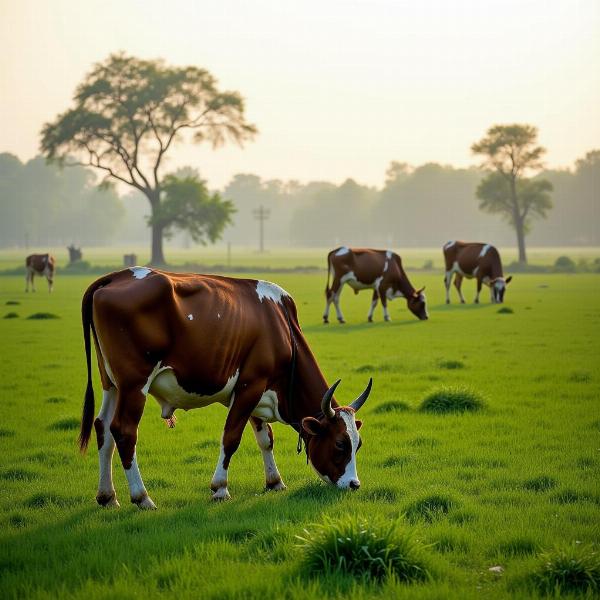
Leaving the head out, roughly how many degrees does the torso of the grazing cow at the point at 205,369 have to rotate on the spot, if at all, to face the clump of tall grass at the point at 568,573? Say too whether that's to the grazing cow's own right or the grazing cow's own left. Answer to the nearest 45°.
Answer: approximately 45° to the grazing cow's own right

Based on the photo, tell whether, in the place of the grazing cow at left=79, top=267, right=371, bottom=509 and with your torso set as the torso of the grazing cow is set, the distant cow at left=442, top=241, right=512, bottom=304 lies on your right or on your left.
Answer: on your left

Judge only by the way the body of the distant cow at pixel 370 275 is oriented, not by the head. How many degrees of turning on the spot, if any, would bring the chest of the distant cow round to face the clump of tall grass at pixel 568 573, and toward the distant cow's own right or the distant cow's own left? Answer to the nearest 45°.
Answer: approximately 90° to the distant cow's own right

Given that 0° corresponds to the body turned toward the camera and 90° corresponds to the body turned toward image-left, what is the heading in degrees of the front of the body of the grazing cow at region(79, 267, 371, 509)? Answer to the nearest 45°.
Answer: approximately 270°

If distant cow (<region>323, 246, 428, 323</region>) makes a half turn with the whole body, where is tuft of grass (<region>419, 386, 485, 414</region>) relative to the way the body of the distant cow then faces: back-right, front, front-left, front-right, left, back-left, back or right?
left

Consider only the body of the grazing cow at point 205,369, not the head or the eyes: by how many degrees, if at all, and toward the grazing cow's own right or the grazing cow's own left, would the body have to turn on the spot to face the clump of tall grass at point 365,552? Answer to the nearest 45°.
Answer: approximately 45° to the grazing cow's own right

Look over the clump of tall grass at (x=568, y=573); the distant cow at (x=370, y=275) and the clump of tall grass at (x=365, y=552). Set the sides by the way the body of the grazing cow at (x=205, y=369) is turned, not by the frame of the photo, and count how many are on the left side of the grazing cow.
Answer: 1

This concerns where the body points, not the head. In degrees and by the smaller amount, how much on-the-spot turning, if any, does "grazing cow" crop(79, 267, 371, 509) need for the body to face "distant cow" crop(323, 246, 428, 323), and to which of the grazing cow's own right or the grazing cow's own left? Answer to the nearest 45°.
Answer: approximately 90° to the grazing cow's own left

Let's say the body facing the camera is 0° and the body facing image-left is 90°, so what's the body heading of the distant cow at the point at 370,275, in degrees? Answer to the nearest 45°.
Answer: approximately 270°

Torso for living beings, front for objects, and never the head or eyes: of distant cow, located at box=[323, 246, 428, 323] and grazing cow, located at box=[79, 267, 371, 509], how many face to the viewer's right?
2

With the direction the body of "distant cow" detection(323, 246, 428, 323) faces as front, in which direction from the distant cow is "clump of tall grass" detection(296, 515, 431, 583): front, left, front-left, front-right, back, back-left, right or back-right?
right

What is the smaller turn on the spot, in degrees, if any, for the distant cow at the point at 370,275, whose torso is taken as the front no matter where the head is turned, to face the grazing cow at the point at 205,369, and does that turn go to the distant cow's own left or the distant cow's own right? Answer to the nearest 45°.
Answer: approximately 90° to the distant cow's own right

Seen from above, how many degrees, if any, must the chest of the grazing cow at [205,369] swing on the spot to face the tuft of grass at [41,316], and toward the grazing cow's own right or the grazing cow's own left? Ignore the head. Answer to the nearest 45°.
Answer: approximately 90° to the grazing cow's own left
